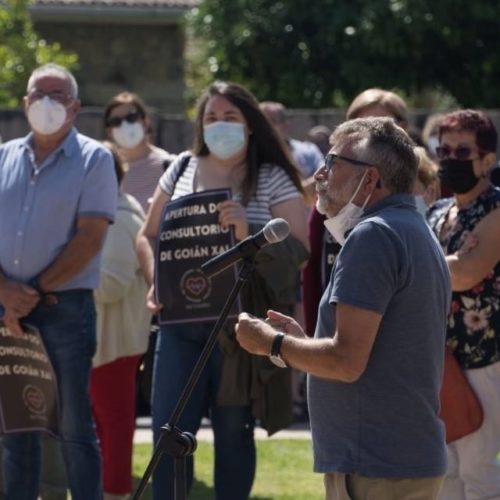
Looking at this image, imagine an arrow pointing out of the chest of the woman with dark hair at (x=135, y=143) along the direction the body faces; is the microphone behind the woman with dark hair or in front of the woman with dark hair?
in front

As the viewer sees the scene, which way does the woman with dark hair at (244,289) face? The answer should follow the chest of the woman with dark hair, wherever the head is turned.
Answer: toward the camera

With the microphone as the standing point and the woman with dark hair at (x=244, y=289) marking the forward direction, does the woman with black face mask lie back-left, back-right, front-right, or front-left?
front-right

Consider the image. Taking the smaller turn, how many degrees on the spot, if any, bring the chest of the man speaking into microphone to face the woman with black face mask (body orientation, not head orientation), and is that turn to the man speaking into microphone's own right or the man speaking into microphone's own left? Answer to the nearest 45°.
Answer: approximately 90° to the man speaking into microphone's own right

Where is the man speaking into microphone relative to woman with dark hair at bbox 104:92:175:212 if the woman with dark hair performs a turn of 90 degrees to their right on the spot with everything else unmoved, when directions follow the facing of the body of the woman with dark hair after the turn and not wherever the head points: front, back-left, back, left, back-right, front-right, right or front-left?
left

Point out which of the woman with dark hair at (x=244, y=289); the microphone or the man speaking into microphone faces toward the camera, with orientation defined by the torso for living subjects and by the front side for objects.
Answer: the woman with dark hair

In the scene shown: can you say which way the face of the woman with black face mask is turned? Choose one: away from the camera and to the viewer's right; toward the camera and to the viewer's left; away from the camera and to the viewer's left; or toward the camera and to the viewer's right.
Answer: toward the camera and to the viewer's left

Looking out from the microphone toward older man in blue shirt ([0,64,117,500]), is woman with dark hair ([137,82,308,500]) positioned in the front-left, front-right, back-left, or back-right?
front-right

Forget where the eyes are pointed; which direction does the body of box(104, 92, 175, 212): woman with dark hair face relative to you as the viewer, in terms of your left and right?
facing the viewer

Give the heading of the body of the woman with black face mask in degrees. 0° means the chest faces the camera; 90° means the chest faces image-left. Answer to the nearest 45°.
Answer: approximately 45°

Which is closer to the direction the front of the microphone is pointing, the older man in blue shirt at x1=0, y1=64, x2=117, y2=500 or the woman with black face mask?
the woman with black face mask

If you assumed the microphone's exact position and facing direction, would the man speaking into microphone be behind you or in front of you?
in front

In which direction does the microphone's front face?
to the viewer's right

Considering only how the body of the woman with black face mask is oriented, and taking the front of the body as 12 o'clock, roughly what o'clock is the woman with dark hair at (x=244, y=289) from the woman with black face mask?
The woman with dark hair is roughly at 2 o'clock from the woman with black face mask.

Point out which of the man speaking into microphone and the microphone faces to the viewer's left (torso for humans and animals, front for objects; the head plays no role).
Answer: the man speaking into microphone

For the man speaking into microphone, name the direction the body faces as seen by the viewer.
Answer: to the viewer's left
